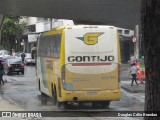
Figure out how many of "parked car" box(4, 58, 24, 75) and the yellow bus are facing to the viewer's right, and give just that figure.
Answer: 0

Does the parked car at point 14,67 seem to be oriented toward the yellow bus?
no

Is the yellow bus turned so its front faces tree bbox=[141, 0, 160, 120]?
no

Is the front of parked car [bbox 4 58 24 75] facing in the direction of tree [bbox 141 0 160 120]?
no
